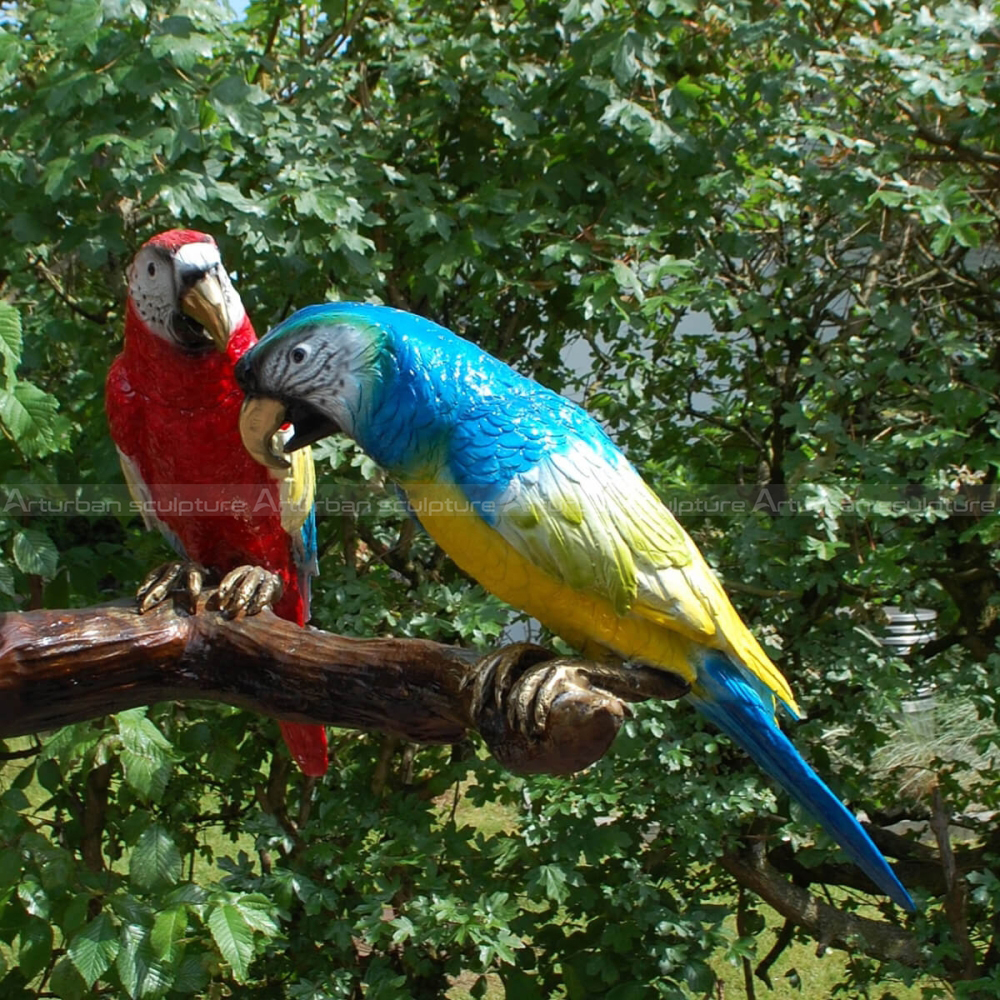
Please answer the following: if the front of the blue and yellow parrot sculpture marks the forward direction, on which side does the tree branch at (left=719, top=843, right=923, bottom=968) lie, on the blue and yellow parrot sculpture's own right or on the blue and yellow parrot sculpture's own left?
on the blue and yellow parrot sculpture's own right

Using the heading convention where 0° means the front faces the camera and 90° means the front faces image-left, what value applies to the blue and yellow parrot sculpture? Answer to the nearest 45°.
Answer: approximately 90°

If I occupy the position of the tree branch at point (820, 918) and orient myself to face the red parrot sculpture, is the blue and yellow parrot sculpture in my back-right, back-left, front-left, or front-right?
front-left
